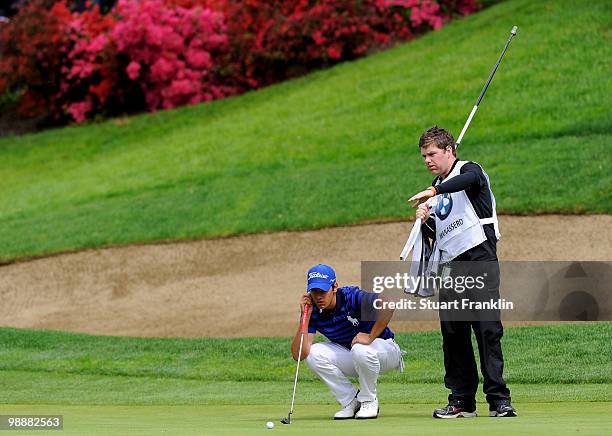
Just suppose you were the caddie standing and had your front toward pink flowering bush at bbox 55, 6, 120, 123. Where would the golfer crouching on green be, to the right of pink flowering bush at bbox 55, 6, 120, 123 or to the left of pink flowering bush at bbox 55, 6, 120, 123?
left

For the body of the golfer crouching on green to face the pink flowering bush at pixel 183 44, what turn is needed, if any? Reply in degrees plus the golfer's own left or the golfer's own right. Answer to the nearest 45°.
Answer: approximately 135° to the golfer's own right

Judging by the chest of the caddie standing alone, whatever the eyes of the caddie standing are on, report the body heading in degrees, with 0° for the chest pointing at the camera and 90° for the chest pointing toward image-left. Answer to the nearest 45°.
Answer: approximately 45°

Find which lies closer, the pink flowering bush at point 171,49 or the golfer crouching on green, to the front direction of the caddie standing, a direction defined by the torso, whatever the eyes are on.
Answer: the golfer crouching on green

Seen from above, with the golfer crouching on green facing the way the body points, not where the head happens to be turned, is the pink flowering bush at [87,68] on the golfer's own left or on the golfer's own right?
on the golfer's own right

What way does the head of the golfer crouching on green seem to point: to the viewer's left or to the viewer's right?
to the viewer's left

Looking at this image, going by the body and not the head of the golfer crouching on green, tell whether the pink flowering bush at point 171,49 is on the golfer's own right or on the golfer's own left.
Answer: on the golfer's own right

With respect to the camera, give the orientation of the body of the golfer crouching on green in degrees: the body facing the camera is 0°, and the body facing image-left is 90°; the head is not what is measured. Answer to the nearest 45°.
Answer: approximately 45°
